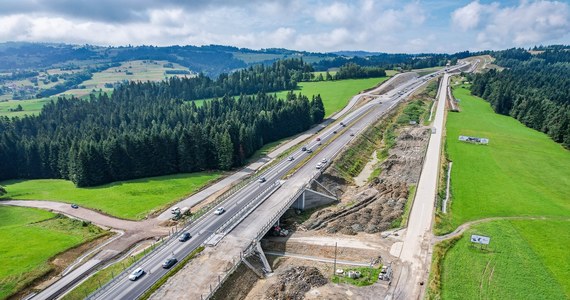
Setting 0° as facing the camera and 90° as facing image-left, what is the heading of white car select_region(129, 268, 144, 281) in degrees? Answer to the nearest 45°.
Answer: approximately 45°

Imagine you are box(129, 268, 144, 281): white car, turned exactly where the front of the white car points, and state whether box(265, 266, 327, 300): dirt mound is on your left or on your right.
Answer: on your left
